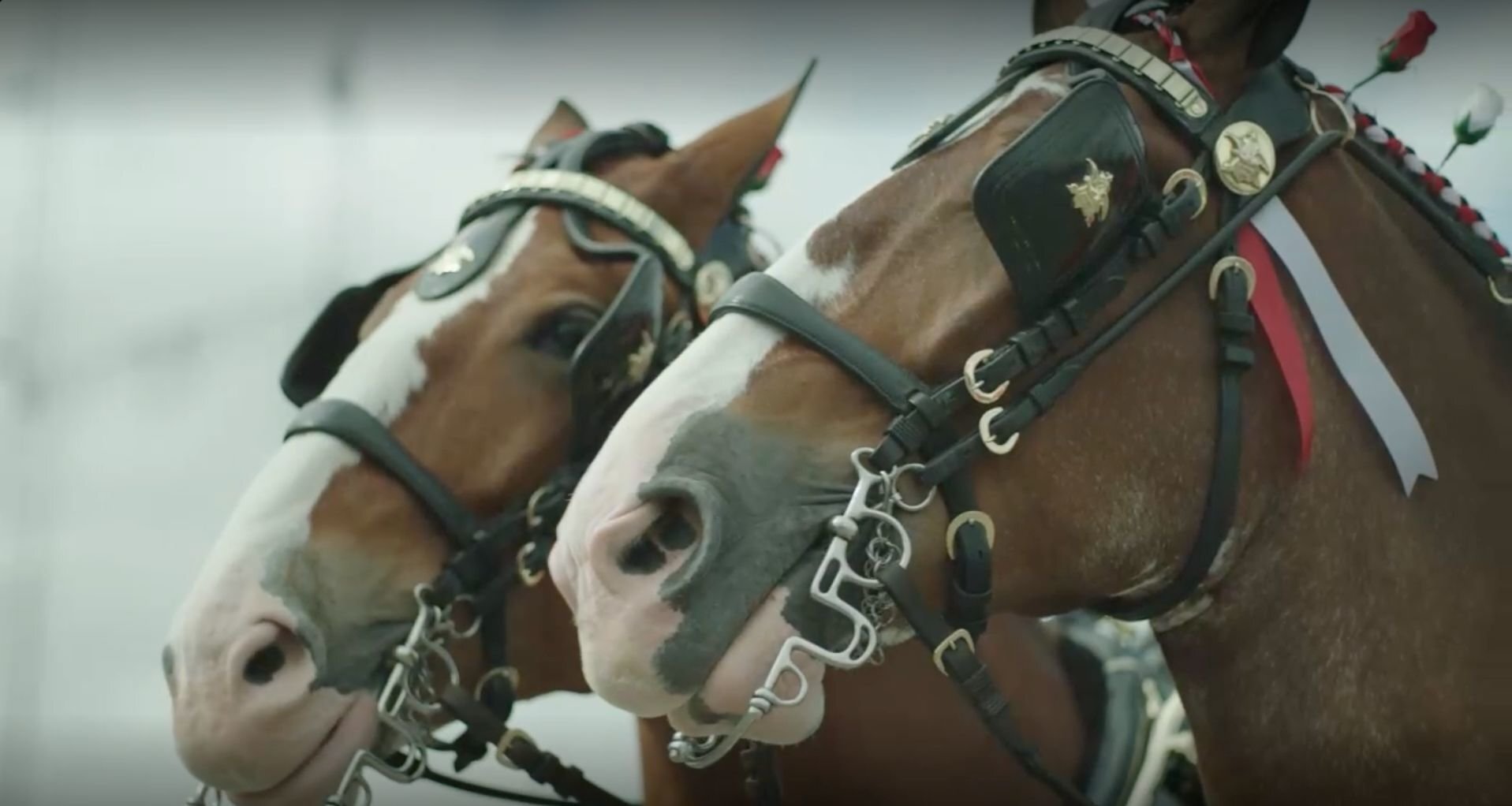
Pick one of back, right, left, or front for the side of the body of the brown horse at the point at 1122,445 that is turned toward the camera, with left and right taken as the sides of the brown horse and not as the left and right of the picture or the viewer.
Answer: left

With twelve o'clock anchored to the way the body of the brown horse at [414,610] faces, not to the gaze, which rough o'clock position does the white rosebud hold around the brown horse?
The white rosebud is roughly at 8 o'clock from the brown horse.

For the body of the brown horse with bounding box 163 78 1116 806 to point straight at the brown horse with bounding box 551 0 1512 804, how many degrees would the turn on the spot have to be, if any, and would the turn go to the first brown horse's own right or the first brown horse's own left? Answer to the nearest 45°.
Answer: approximately 90° to the first brown horse's own left

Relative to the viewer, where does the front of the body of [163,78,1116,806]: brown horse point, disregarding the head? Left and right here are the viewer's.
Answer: facing the viewer and to the left of the viewer

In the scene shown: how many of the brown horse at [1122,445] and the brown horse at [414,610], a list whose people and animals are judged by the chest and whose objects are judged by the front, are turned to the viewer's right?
0
